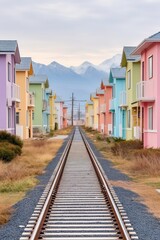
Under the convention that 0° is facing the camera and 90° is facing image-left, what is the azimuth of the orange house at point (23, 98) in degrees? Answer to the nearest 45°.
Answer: approximately 270°

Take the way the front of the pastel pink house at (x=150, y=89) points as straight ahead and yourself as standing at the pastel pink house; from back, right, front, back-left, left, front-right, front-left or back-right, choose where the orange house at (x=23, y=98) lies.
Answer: front-right

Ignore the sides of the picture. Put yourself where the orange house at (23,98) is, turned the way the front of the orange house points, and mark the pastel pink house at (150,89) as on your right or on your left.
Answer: on your right

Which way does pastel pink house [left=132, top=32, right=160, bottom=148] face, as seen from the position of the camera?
facing to the left of the viewer

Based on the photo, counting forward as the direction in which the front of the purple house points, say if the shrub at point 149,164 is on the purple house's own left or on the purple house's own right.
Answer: on the purple house's own right

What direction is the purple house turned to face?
to the viewer's right

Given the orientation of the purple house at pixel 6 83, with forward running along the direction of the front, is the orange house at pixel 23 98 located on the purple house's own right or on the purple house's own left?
on the purple house's own left

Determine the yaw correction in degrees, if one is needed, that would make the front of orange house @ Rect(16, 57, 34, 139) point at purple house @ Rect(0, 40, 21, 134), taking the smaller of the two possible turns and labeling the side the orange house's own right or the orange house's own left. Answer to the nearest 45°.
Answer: approximately 90° to the orange house's own right
